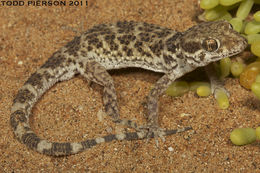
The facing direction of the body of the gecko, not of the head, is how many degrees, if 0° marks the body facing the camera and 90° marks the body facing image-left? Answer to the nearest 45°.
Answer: approximately 270°
